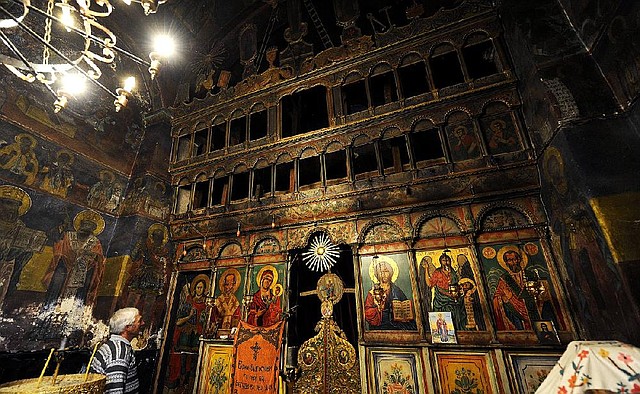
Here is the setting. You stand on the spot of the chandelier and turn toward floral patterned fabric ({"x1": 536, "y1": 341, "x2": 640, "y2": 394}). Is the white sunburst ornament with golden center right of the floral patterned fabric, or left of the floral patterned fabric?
left

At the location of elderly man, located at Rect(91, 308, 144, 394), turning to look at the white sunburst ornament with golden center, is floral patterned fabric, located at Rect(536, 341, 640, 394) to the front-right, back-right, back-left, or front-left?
front-right

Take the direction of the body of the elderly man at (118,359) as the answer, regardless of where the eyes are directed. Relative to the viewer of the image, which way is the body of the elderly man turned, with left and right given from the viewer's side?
facing to the right of the viewer

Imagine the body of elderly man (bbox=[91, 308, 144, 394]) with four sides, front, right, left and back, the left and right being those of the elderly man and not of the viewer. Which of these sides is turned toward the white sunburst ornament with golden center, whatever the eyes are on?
front

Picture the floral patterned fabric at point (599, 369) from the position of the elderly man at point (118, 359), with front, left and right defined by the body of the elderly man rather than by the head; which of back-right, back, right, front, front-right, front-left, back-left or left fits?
front-right
